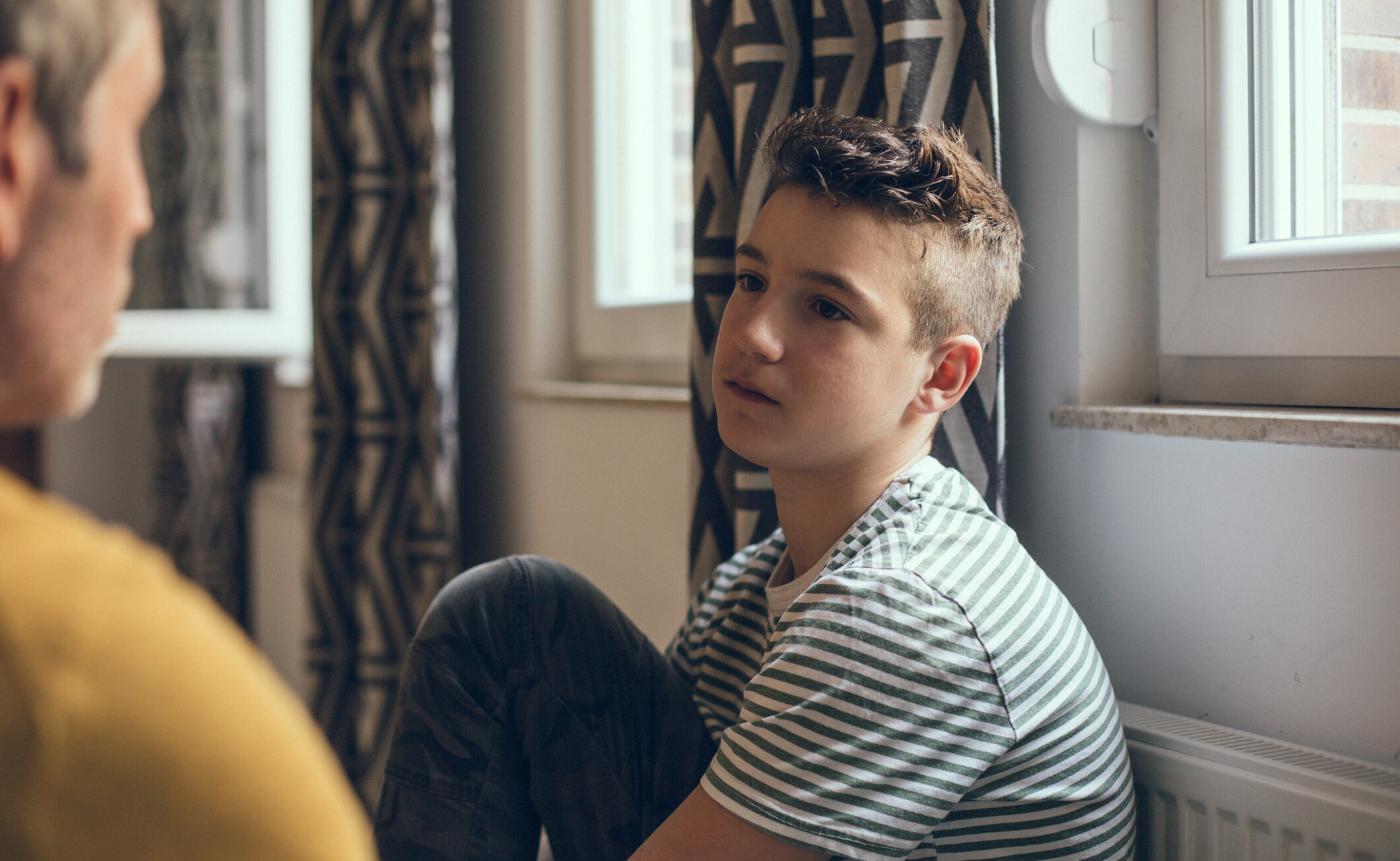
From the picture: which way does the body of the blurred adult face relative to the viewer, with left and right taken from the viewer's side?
facing away from the viewer and to the right of the viewer

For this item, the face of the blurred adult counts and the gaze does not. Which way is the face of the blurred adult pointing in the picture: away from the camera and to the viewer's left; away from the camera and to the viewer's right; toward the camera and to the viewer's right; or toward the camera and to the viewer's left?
away from the camera and to the viewer's right

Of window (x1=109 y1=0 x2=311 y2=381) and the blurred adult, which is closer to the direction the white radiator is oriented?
the blurred adult

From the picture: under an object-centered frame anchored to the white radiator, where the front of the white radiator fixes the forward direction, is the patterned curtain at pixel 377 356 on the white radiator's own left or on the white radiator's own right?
on the white radiator's own right
